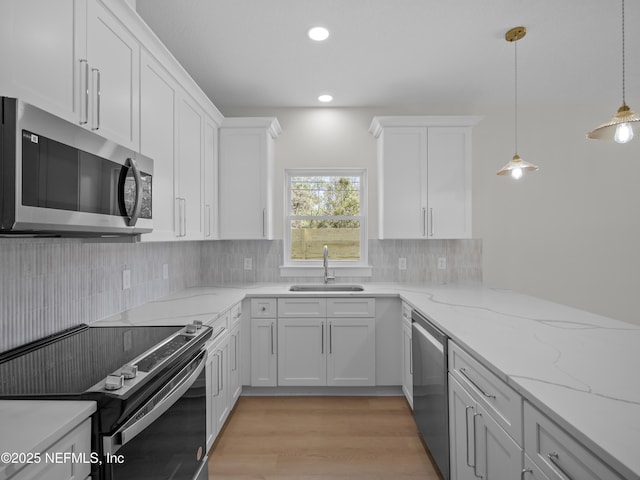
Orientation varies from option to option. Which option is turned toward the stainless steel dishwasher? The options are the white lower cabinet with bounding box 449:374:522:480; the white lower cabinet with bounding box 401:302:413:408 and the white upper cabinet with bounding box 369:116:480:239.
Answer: the white upper cabinet

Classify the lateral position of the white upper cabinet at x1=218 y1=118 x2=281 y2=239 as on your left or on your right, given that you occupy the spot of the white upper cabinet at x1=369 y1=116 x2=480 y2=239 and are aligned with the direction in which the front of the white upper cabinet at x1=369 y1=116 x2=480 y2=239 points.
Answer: on your right

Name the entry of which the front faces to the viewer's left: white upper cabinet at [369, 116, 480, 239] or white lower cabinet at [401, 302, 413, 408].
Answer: the white lower cabinet

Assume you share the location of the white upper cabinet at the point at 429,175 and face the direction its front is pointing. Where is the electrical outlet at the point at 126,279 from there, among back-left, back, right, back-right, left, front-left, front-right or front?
front-right

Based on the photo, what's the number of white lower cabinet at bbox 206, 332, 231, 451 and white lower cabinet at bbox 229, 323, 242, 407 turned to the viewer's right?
2

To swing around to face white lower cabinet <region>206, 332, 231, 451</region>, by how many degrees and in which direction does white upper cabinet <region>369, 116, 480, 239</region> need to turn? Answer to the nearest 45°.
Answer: approximately 45° to its right

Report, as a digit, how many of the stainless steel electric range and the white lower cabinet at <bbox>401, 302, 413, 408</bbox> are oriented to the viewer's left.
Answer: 1

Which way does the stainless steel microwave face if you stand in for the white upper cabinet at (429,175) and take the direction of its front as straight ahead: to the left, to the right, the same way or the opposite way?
to the left

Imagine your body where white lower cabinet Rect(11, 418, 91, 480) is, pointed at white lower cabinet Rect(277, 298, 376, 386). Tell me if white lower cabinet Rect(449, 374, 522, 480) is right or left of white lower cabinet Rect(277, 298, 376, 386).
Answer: right

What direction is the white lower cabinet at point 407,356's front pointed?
to the viewer's left

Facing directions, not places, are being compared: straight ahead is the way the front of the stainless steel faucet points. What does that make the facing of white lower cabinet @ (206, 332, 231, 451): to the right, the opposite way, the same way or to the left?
to the left
